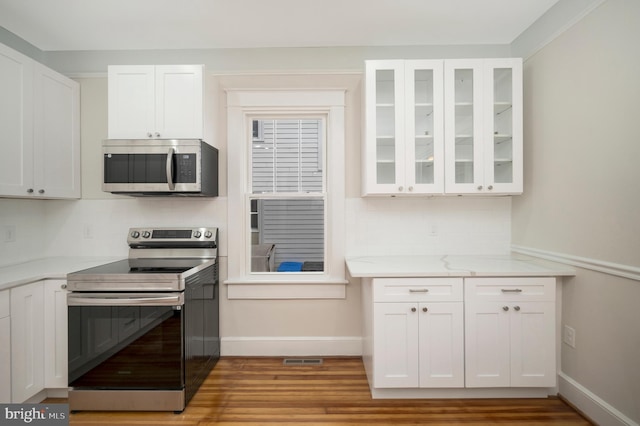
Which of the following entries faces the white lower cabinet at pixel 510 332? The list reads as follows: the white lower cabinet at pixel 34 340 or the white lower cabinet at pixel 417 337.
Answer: the white lower cabinet at pixel 34 340

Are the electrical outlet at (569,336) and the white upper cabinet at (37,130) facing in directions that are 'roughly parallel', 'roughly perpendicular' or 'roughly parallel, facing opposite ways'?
roughly parallel, facing opposite ways

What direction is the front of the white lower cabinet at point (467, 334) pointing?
toward the camera

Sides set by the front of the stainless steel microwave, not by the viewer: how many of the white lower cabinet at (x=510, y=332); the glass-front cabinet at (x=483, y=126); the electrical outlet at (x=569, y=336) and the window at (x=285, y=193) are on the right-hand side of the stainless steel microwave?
0

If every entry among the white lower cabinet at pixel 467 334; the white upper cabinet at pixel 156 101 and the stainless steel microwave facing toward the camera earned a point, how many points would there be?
3

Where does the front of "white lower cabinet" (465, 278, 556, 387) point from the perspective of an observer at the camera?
facing the viewer

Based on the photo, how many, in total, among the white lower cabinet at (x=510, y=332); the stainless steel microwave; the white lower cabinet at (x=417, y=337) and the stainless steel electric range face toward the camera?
4

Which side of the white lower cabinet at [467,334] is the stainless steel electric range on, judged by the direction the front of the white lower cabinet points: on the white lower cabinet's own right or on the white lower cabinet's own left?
on the white lower cabinet's own right

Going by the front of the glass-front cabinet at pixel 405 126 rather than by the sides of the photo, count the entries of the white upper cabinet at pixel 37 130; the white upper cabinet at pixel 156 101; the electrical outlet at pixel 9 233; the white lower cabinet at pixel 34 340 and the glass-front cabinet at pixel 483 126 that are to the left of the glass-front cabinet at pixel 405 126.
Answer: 1

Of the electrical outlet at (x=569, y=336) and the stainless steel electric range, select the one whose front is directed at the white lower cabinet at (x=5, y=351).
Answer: the electrical outlet

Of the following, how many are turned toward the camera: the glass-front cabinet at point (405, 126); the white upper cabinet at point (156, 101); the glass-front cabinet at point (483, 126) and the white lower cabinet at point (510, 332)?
4

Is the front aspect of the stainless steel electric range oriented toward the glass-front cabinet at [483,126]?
no

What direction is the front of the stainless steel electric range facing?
toward the camera

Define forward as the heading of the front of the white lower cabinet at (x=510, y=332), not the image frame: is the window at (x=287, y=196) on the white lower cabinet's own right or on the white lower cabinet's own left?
on the white lower cabinet's own right

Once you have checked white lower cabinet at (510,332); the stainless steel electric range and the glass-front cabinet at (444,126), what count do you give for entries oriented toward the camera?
3

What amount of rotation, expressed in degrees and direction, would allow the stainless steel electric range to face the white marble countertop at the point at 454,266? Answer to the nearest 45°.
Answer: approximately 90° to its left
